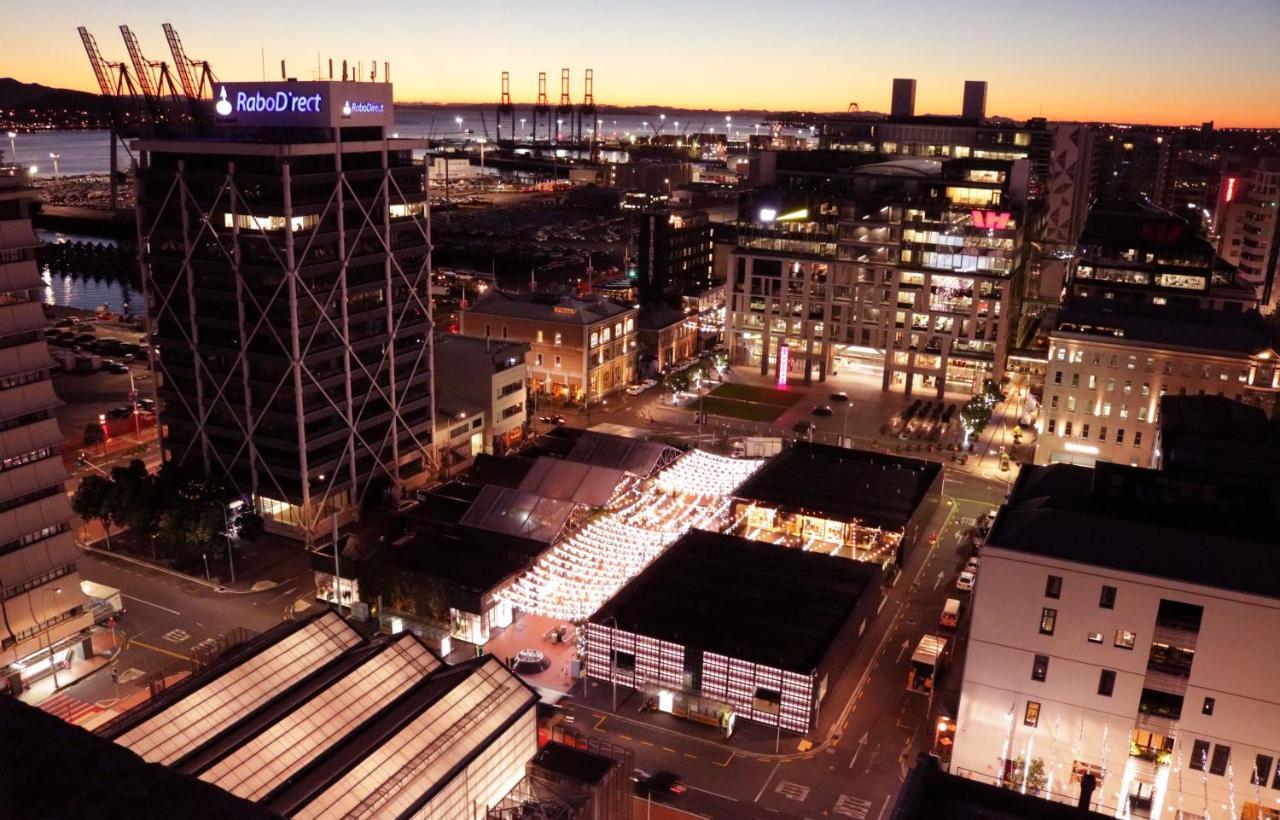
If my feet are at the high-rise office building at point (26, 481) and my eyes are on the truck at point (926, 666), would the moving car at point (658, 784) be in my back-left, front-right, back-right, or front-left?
front-right

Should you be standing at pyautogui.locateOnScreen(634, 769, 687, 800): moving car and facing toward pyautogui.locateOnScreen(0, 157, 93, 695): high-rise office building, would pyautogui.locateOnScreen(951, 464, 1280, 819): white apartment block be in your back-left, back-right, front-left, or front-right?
back-right

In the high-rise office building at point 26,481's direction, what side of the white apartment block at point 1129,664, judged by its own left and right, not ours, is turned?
right

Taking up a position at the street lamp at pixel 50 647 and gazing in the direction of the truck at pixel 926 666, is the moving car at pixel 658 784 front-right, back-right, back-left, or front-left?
front-right

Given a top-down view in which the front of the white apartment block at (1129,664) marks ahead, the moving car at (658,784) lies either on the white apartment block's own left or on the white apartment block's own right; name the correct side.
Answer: on the white apartment block's own right

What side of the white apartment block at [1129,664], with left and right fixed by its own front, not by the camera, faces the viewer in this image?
front

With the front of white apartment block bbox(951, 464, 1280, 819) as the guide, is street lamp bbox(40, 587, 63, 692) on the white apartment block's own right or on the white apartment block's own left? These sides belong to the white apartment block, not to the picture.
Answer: on the white apartment block's own right
